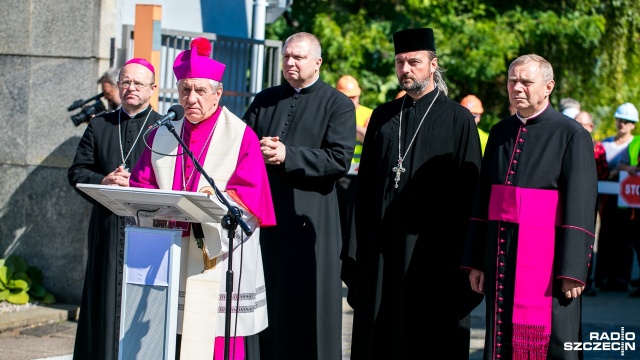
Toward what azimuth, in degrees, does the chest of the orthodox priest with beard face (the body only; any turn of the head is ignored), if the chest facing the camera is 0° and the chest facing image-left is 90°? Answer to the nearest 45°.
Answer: approximately 45°

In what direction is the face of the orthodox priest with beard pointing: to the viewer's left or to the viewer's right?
to the viewer's left

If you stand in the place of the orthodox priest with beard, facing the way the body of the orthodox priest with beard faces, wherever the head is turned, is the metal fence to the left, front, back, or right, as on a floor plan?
right

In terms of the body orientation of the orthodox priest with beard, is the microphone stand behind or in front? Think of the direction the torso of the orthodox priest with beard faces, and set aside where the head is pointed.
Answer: in front

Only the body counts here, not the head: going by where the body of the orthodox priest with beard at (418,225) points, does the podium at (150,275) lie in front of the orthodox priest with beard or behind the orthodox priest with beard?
in front

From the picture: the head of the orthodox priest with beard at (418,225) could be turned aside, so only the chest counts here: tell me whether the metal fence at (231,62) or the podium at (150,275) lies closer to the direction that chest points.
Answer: the podium

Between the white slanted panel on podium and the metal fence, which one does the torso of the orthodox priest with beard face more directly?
the white slanted panel on podium
